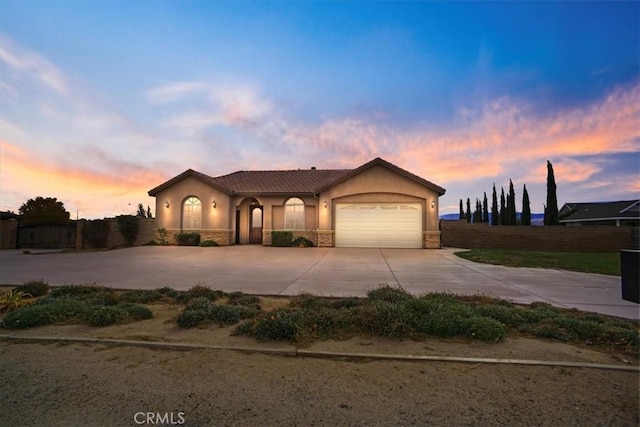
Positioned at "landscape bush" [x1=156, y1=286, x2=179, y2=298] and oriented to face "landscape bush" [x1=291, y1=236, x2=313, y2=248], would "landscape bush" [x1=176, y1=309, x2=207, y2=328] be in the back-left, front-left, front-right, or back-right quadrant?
back-right

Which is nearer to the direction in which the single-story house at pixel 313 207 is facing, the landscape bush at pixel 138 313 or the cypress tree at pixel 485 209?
the landscape bush

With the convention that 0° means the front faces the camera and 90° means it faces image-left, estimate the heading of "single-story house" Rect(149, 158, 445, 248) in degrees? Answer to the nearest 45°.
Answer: approximately 0°

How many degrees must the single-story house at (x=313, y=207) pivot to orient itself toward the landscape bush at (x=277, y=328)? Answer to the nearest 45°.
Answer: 0° — it already faces it

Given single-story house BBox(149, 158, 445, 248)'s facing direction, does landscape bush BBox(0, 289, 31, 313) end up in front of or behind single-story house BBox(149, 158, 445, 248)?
in front

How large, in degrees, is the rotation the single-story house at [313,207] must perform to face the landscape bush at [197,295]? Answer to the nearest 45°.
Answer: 0° — it already faces it

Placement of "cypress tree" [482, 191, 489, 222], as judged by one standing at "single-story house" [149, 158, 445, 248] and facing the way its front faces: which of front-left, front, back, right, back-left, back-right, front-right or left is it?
back-left

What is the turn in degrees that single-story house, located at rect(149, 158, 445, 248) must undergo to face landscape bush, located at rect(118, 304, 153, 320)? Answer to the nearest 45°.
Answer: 0° — it already faces it

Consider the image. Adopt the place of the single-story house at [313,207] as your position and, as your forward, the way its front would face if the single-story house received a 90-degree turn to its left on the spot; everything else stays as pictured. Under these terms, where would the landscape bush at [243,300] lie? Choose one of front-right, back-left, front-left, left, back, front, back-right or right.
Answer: right

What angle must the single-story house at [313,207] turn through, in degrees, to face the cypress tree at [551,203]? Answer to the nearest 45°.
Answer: approximately 90° to its left

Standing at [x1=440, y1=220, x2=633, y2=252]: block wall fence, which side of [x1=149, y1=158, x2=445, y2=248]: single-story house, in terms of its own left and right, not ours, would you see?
left

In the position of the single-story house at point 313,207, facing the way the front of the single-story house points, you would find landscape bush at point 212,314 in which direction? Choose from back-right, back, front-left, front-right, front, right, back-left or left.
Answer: front

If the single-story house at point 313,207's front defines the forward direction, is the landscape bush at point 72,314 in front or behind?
in front

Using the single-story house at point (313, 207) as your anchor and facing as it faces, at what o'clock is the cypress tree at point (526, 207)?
The cypress tree is roughly at 8 o'clock from the single-story house.

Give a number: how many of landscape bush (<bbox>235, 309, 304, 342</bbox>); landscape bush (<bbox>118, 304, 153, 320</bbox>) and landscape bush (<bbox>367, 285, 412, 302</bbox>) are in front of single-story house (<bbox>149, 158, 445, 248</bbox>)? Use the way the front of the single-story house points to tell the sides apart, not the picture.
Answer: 3
